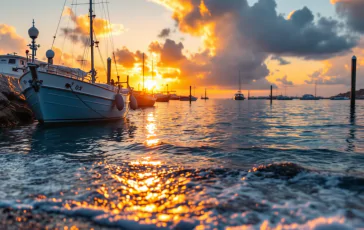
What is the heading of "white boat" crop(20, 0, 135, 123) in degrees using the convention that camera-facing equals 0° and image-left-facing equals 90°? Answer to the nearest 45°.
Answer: approximately 45°

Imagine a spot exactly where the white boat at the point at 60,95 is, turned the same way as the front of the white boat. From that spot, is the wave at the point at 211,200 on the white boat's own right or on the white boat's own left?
on the white boat's own left
